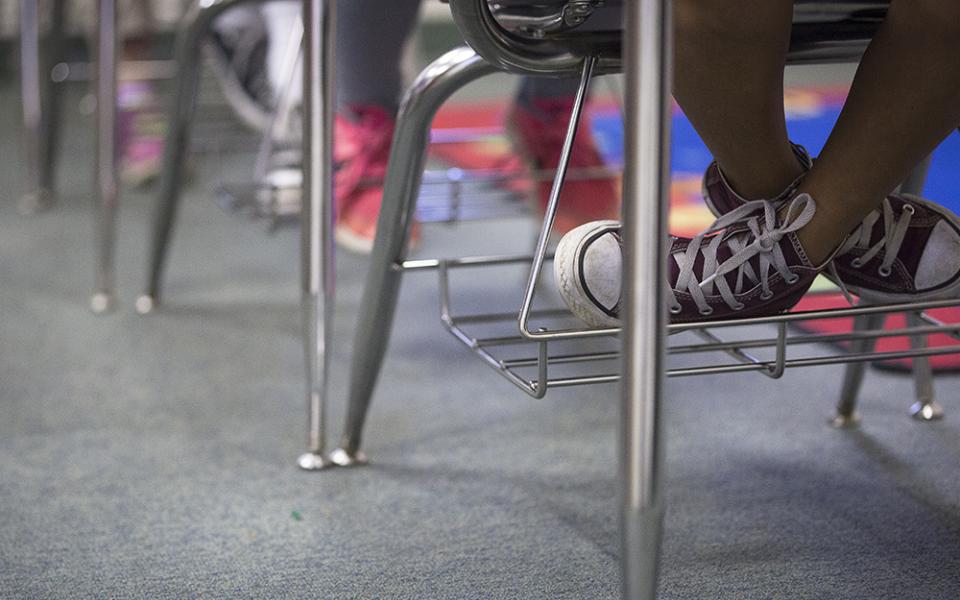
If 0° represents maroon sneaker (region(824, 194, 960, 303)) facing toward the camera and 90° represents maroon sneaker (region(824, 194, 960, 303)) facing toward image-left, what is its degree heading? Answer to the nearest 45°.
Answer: approximately 270°

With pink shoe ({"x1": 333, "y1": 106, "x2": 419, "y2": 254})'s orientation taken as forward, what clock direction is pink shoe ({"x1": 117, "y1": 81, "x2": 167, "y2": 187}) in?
pink shoe ({"x1": 117, "y1": 81, "x2": 167, "y2": 187}) is roughly at 5 o'clock from pink shoe ({"x1": 333, "y1": 106, "x2": 419, "y2": 254}).

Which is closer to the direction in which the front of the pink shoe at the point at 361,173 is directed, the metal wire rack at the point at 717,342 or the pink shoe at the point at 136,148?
the metal wire rack

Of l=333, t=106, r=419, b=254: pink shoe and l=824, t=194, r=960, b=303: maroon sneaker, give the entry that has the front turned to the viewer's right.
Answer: the maroon sneaker

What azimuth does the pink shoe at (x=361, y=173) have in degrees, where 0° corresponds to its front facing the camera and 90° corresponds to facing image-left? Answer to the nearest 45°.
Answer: approximately 0°

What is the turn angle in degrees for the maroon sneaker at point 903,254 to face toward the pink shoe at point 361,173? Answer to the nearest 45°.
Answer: approximately 135° to its left

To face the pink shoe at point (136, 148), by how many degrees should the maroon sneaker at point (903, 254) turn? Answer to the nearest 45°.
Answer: approximately 135° to its left

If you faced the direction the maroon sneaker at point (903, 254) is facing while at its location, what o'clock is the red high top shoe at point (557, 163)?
The red high top shoe is roughly at 8 o'clock from the maroon sneaker.

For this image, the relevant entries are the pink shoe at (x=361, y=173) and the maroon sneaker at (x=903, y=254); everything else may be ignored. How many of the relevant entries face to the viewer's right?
1
